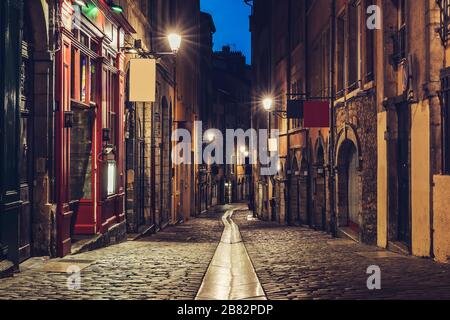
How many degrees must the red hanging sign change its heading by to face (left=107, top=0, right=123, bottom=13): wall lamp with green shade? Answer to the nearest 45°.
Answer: approximately 45° to its right

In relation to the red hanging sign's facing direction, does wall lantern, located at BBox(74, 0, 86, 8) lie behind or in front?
in front

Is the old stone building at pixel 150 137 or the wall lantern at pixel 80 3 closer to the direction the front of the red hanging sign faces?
the wall lantern

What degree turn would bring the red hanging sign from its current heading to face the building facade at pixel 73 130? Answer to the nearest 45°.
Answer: approximately 45° to its right

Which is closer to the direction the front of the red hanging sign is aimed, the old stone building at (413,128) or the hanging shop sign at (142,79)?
the old stone building

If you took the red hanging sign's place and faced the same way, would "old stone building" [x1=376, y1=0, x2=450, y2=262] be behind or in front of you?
in front

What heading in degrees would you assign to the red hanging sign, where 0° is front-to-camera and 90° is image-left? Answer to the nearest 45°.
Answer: approximately 0°

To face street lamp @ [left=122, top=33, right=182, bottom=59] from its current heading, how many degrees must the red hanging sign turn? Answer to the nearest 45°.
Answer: approximately 45° to its right

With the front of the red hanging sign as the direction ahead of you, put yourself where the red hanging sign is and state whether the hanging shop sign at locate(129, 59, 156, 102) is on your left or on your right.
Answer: on your right

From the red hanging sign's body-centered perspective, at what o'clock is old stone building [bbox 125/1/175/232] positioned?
The old stone building is roughly at 3 o'clock from the red hanging sign.
